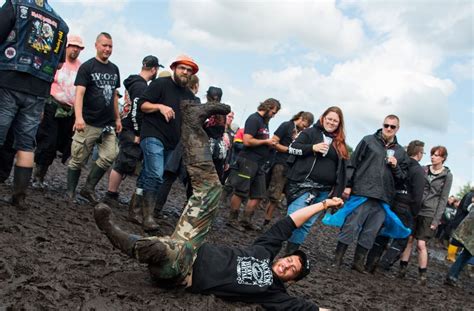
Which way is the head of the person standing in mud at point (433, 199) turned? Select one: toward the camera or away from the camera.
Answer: toward the camera

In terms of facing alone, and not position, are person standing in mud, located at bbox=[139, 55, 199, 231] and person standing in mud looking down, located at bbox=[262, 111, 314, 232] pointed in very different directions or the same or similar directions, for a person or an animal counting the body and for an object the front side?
same or similar directions

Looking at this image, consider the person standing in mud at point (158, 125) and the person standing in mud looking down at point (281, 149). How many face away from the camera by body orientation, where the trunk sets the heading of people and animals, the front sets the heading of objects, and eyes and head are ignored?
0

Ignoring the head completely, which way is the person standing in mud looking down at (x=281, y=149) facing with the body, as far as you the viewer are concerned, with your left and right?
facing the viewer and to the right of the viewer

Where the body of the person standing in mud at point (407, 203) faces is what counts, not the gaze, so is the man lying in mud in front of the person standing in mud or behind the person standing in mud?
behind

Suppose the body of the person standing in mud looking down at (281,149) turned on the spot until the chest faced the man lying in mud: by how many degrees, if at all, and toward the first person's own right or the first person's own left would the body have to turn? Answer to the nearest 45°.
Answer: approximately 45° to the first person's own right

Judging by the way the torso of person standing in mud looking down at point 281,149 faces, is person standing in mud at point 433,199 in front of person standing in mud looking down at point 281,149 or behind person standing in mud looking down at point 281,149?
in front

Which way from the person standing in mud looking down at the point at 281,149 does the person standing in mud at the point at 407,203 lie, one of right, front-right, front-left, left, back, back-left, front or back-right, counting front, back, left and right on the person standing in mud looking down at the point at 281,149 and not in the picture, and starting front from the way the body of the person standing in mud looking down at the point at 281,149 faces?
front

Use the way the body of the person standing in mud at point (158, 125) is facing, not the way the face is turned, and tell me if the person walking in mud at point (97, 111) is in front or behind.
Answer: behind

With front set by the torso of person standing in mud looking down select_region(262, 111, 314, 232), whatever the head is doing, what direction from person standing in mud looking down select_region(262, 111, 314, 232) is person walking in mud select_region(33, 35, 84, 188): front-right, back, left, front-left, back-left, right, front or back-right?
right

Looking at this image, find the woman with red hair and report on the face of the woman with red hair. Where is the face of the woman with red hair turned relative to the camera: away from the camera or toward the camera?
toward the camera
